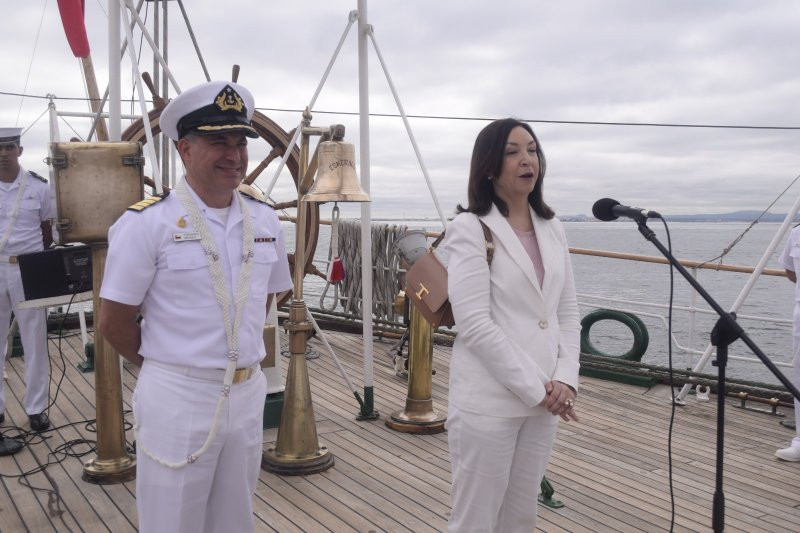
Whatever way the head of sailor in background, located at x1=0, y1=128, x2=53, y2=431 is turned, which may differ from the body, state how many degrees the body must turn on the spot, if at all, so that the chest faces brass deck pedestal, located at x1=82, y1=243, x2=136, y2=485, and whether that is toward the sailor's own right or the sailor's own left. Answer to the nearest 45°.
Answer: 0° — they already face it

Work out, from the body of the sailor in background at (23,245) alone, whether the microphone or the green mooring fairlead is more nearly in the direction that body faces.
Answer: the microphone

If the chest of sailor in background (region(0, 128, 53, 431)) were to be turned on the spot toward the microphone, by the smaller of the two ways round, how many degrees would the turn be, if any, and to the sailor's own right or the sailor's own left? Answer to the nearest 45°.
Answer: approximately 45° to the sailor's own left

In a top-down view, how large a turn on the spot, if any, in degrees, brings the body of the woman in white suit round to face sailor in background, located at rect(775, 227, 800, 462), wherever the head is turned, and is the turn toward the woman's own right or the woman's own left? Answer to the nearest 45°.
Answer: approximately 90° to the woman's own left

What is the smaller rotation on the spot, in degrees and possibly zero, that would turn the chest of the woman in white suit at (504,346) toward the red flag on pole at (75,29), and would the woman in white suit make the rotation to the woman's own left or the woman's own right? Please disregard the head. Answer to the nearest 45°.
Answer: approximately 180°

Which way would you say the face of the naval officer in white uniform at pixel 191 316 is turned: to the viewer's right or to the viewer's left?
to the viewer's right

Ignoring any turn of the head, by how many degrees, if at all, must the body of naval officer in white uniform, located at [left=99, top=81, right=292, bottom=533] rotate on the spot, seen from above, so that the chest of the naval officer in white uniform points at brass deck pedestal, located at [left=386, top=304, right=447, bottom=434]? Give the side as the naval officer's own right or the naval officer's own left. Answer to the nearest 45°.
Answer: approximately 90° to the naval officer's own left

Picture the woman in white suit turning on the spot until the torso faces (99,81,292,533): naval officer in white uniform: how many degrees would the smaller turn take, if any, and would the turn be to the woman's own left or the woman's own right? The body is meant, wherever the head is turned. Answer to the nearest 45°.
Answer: approximately 90° to the woman's own right

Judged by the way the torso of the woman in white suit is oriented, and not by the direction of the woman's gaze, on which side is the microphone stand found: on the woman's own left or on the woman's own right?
on the woman's own left

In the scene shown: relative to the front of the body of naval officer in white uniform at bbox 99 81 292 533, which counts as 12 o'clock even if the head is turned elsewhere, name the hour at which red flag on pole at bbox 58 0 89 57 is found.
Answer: The red flag on pole is roughly at 7 o'clock from the naval officer in white uniform.
